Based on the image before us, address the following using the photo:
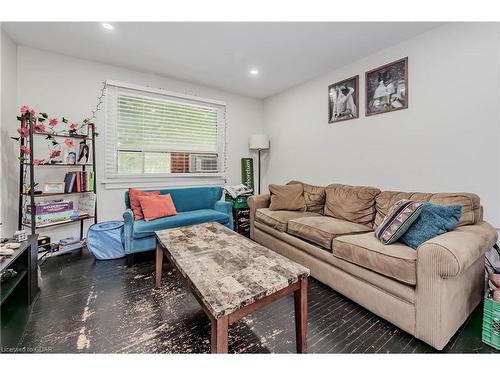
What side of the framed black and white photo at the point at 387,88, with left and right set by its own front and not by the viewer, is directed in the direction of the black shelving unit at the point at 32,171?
front

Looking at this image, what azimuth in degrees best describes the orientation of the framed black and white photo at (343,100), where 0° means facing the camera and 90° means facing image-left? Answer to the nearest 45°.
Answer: approximately 45°

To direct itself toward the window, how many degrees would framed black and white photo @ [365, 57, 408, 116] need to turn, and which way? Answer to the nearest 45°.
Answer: approximately 45° to its right

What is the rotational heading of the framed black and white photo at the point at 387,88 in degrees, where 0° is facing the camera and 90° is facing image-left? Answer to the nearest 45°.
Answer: approximately 45°

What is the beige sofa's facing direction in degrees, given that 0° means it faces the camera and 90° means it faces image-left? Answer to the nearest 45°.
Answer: approximately 45°

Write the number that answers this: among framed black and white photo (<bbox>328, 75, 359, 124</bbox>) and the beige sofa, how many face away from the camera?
0

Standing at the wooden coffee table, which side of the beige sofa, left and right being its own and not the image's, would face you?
front

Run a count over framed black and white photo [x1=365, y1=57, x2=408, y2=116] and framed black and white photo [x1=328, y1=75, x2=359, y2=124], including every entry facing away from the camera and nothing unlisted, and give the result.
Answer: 0

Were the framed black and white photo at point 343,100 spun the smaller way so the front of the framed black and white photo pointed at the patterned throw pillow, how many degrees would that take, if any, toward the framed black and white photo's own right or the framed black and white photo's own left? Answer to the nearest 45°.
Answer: approximately 45° to the framed black and white photo's own left

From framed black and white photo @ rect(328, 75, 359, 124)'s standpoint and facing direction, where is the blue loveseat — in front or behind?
in front
